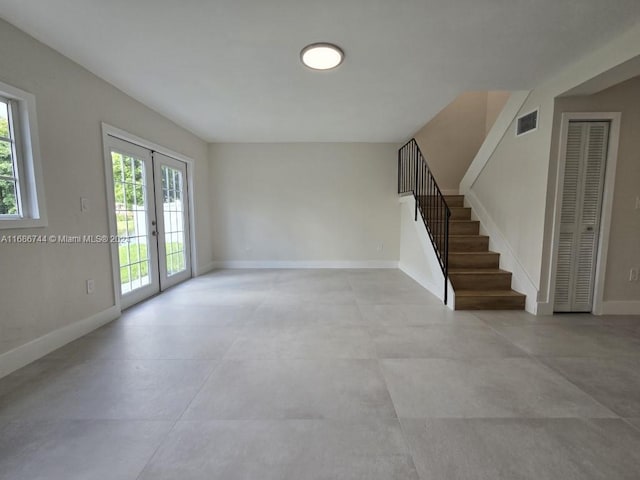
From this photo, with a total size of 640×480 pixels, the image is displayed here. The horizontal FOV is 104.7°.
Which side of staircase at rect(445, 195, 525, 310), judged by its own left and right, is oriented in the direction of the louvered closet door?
left

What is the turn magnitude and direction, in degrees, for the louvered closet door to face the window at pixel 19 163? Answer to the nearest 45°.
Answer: approximately 45° to its right

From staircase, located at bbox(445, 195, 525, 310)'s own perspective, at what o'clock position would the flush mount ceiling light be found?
The flush mount ceiling light is roughly at 1 o'clock from the staircase.

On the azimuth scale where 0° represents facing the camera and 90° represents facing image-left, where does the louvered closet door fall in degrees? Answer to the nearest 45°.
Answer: approximately 0°

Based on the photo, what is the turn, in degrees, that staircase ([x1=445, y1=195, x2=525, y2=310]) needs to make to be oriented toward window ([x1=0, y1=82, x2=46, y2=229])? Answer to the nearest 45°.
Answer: approximately 45° to its right

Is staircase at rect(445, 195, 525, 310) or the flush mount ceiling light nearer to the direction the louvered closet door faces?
the flush mount ceiling light

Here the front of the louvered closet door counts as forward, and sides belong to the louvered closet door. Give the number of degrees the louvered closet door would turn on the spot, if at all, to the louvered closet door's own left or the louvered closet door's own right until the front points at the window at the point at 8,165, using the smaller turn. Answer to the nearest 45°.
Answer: approximately 45° to the louvered closet door's own right

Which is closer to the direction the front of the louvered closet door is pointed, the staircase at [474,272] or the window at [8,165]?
the window

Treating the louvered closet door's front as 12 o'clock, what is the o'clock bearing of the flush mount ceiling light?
The flush mount ceiling light is roughly at 1 o'clock from the louvered closet door.
